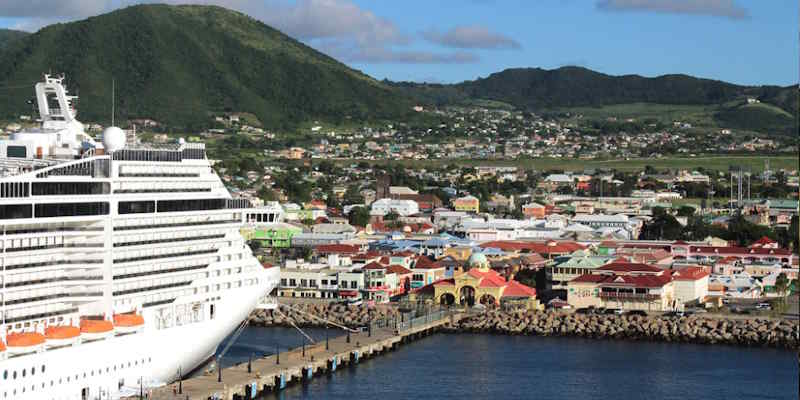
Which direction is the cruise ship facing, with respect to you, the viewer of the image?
facing away from the viewer and to the right of the viewer
